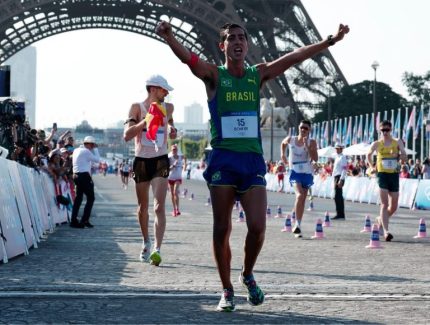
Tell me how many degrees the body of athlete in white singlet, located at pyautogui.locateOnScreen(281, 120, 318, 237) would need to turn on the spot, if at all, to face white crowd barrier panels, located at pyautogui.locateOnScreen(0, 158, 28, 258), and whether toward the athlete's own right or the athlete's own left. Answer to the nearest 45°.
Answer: approximately 45° to the athlete's own right

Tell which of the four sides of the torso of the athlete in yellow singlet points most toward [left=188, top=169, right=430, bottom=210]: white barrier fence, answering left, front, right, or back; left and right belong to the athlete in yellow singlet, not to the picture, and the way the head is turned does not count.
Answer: back

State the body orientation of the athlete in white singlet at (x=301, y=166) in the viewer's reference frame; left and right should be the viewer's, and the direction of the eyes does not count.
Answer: facing the viewer

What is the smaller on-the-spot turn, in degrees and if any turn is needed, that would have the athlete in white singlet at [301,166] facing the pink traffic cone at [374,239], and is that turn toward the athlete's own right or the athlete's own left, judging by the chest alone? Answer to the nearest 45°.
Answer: approximately 45° to the athlete's own left

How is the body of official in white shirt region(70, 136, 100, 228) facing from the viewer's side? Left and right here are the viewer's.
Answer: facing to the right of the viewer

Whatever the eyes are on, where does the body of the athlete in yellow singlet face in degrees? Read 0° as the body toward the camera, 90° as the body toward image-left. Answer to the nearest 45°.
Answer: approximately 0°

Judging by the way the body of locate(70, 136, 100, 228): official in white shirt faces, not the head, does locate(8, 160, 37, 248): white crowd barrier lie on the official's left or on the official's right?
on the official's right

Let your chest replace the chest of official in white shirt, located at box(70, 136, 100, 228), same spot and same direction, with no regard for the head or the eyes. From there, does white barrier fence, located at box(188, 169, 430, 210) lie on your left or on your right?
on your left

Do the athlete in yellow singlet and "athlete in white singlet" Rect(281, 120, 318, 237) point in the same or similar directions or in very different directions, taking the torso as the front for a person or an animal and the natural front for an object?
same or similar directions

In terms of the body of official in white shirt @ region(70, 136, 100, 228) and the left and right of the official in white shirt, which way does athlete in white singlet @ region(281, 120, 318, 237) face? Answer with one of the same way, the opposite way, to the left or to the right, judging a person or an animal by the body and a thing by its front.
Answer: to the right
